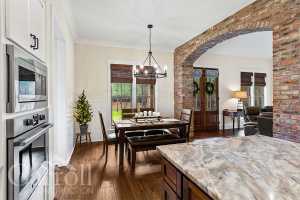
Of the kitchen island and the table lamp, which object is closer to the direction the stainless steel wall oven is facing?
the kitchen island

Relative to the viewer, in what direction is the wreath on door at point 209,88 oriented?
toward the camera

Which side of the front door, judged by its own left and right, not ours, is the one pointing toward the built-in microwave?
front

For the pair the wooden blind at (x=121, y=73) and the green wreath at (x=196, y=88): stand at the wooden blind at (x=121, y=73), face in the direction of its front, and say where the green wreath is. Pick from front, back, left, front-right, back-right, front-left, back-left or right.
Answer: left

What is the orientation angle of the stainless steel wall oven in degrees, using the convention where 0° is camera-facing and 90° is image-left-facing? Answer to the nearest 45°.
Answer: approximately 315°

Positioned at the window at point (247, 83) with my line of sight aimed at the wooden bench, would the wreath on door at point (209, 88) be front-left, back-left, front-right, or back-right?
front-right

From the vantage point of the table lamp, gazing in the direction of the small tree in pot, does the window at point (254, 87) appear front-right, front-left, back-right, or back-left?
back-right

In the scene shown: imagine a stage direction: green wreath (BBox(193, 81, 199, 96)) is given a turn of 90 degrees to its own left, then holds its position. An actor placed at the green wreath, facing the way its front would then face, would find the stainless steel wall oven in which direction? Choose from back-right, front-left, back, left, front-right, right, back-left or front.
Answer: right

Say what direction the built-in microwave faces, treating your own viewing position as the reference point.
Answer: facing the viewer and to the right of the viewer

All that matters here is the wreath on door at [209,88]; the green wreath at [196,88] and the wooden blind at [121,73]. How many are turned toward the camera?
3

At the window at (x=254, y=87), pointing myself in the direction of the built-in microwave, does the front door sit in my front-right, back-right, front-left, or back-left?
front-right

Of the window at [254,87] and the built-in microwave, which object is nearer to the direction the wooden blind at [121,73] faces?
the built-in microwave

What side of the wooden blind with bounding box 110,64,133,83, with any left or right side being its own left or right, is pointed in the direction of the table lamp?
left

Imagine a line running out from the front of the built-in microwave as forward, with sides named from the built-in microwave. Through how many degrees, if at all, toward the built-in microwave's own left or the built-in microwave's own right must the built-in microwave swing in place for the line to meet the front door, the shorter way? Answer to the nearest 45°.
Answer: approximately 90° to the built-in microwave's own left

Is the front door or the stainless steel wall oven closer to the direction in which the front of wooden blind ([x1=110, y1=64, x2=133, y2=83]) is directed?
the stainless steel wall oven

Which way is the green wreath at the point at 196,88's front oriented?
toward the camera

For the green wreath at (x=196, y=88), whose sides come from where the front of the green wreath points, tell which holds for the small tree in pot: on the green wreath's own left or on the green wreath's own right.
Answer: on the green wreath's own right

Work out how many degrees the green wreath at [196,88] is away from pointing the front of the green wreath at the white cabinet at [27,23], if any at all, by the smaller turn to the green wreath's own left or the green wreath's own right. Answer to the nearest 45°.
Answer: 0° — it already faces it

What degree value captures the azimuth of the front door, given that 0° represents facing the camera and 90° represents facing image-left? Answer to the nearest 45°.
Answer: approximately 0°

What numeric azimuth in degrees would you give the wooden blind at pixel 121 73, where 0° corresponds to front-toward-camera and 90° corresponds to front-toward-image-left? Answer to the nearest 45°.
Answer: approximately 0°

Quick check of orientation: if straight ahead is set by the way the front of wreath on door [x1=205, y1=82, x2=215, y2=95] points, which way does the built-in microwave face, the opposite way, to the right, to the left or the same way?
to the left
